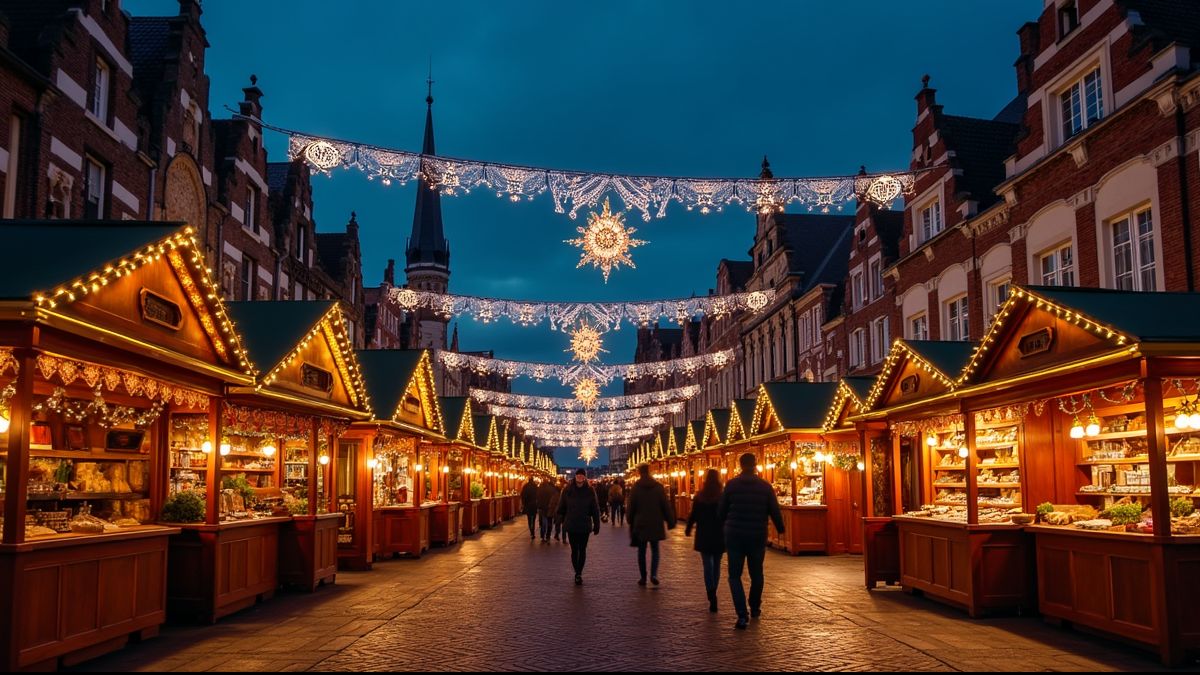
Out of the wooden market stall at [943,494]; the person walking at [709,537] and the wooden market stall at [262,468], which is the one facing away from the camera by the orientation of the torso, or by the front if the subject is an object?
the person walking

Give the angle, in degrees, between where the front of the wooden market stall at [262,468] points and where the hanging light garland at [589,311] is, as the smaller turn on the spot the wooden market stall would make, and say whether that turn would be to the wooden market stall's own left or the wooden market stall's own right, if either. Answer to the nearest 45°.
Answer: approximately 90° to the wooden market stall's own left

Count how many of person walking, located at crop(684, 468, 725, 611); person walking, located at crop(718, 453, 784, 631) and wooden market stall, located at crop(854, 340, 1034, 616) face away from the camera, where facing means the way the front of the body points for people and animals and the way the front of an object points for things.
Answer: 2

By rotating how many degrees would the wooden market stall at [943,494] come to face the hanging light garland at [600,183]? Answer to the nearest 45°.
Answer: approximately 45° to its right

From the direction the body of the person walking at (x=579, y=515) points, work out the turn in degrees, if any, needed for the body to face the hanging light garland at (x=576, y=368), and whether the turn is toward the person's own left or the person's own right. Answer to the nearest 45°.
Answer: approximately 180°

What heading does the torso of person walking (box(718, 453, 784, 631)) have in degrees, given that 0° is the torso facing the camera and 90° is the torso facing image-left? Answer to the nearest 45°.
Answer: approximately 180°

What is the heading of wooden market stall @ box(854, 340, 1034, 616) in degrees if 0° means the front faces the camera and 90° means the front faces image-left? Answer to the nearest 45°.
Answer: approximately 45°

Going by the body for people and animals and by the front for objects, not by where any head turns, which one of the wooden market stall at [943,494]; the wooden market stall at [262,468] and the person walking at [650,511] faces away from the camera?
the person walking

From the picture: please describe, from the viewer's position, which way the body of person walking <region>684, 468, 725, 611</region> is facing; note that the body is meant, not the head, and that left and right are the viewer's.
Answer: facing away from the viewer

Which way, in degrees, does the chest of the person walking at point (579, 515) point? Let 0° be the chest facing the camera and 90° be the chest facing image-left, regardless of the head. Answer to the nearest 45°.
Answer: approximately 0°

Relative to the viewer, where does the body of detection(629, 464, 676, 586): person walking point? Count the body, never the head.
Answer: away from the camera

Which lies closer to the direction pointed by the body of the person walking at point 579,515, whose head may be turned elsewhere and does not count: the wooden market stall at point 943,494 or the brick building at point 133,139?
the wooden market stall

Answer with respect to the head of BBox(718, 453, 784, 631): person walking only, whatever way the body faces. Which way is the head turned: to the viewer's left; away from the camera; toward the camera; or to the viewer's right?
away from the camera
